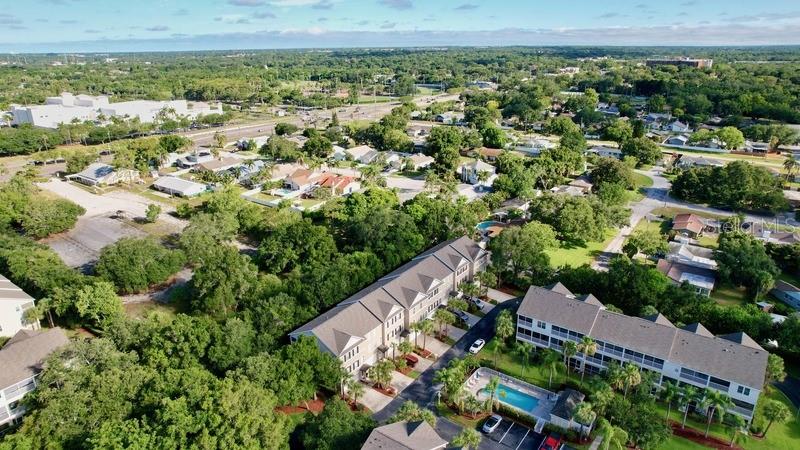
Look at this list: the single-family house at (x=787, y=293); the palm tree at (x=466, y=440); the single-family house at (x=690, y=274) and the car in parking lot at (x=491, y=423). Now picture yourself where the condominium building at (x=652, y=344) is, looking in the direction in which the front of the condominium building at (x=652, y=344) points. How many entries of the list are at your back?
2

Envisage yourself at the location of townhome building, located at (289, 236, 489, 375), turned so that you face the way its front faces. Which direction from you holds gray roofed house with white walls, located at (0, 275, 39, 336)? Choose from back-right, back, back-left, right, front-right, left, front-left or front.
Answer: back-right

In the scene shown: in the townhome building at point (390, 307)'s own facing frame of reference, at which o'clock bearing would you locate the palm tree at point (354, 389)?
The palm tree is roughly at 2 o'clock from the townhome building.
